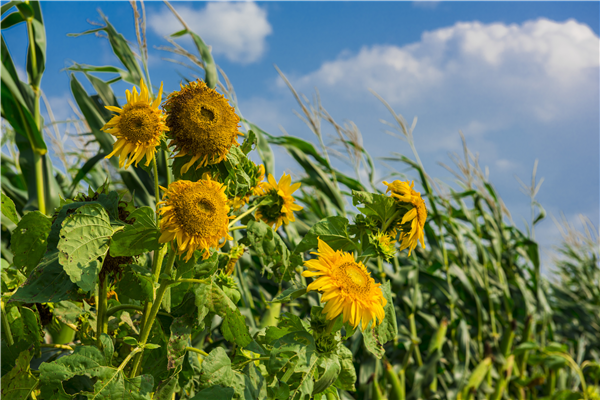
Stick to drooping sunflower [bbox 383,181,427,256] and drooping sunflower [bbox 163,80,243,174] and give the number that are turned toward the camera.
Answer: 1
